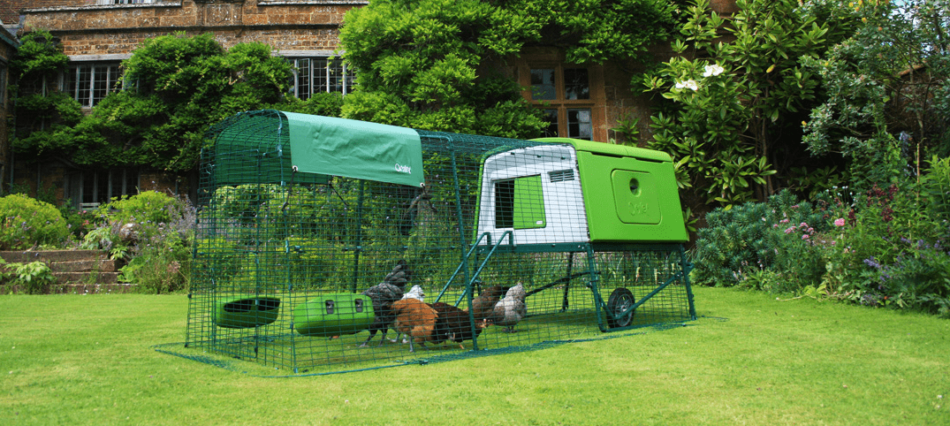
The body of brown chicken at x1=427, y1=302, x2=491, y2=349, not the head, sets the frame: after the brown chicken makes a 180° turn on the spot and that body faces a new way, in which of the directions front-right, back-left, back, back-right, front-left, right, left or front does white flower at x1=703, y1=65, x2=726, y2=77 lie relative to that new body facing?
back-right

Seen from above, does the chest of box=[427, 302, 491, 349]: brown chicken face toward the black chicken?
no

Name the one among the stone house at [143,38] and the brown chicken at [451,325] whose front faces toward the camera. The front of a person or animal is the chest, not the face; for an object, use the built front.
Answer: the stone house

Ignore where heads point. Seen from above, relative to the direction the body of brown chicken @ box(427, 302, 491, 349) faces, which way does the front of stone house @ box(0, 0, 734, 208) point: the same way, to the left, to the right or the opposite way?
to the right

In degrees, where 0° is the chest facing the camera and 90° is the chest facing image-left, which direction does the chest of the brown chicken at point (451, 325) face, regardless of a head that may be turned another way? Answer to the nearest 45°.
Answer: approximately 270°

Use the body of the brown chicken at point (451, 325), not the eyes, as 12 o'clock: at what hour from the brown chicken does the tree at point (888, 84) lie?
The tree is roughly at 11 o'clock from the brown chicken.

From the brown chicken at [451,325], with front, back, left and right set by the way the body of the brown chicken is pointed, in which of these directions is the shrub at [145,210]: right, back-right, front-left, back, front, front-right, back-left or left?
back-left

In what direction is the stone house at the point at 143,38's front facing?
toward the camera

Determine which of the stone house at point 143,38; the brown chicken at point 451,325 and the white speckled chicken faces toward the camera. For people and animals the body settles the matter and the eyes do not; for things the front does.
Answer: the stone house

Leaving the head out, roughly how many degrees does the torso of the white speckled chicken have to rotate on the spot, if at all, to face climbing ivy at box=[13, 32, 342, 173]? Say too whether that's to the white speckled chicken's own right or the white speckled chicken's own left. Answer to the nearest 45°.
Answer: approximately 45° to the white speckled chicken's own right

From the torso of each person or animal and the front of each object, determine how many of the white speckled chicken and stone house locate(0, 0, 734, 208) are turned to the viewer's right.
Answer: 0

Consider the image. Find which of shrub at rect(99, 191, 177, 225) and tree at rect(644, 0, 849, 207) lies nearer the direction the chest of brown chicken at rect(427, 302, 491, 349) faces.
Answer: the tree

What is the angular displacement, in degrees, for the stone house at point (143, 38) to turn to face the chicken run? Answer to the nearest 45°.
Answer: approximately 45° to its left

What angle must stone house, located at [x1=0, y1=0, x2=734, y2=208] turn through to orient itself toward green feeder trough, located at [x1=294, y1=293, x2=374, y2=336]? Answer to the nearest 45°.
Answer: approximately 45° to its left

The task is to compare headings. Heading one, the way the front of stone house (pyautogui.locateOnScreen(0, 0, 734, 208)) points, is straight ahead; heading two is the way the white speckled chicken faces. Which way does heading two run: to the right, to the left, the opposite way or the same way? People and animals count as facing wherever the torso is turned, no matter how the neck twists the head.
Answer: to the right

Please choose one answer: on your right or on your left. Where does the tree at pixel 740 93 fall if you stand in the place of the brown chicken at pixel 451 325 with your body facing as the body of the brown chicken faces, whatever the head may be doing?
on your left

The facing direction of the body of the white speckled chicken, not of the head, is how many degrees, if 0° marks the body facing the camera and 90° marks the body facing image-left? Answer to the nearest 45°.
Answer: approximately 90°
